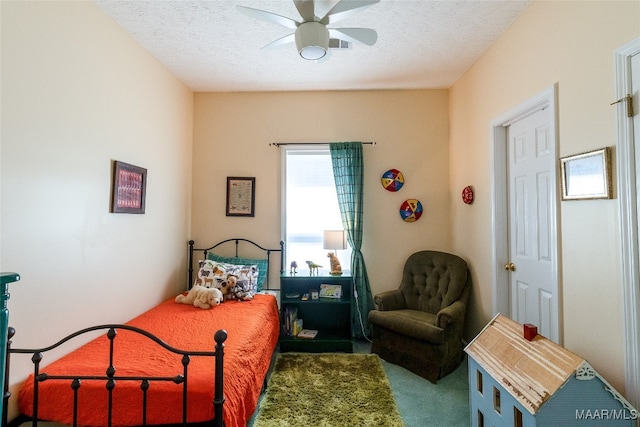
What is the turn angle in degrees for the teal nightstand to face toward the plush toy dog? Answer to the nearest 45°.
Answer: approximately 45° to its right

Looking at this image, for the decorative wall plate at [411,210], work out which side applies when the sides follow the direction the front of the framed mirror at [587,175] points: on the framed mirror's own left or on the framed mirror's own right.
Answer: on the framed mirror's own right

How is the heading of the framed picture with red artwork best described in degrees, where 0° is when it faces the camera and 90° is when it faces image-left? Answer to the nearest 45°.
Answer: approximately 315°

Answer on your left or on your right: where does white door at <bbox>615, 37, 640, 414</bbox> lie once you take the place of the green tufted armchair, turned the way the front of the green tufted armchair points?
on your left
